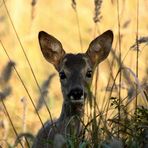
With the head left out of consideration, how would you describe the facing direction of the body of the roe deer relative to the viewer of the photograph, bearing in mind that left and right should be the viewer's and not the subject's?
facing the viewer and to the right of the viewer
